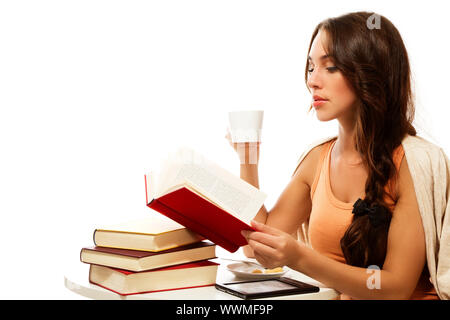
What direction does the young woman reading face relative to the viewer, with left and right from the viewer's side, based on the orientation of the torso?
facing the viewer and to the left of the viewer

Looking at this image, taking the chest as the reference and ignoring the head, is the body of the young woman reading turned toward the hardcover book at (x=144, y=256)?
yes
